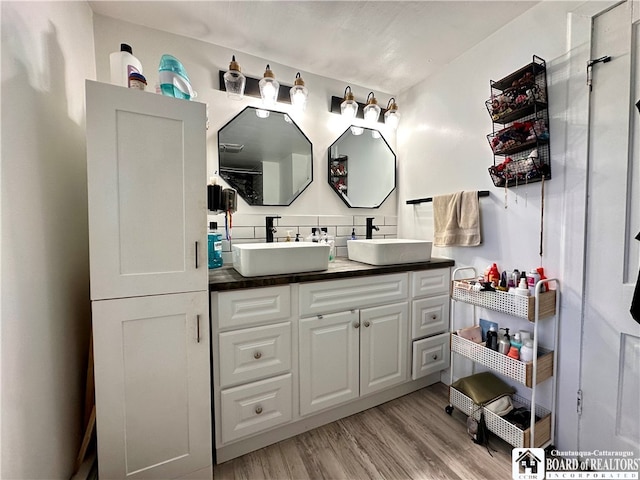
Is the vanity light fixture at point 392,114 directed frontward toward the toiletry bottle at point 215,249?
no

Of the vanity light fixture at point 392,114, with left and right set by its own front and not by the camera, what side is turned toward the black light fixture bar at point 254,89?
right

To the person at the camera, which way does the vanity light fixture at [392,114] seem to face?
facing the viewer and to the right of the viewer

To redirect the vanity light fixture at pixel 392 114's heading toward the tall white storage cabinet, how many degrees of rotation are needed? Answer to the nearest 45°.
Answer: approximately 90° to its right

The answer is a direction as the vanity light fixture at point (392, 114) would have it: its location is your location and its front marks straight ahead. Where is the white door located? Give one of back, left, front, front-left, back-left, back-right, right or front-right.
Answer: front

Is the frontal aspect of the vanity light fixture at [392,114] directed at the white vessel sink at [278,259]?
no

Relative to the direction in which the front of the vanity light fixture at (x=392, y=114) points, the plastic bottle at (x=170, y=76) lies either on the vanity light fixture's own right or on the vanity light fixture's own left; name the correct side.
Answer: on the vanity light fixture's own right

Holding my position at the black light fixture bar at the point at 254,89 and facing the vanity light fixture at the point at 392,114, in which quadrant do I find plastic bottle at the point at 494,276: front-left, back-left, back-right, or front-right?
front-right
